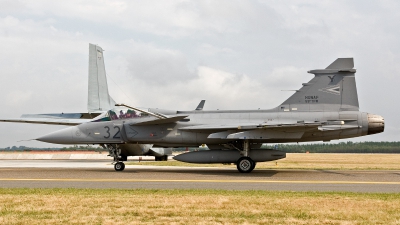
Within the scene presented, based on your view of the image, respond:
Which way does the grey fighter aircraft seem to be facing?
to the viewer's left
